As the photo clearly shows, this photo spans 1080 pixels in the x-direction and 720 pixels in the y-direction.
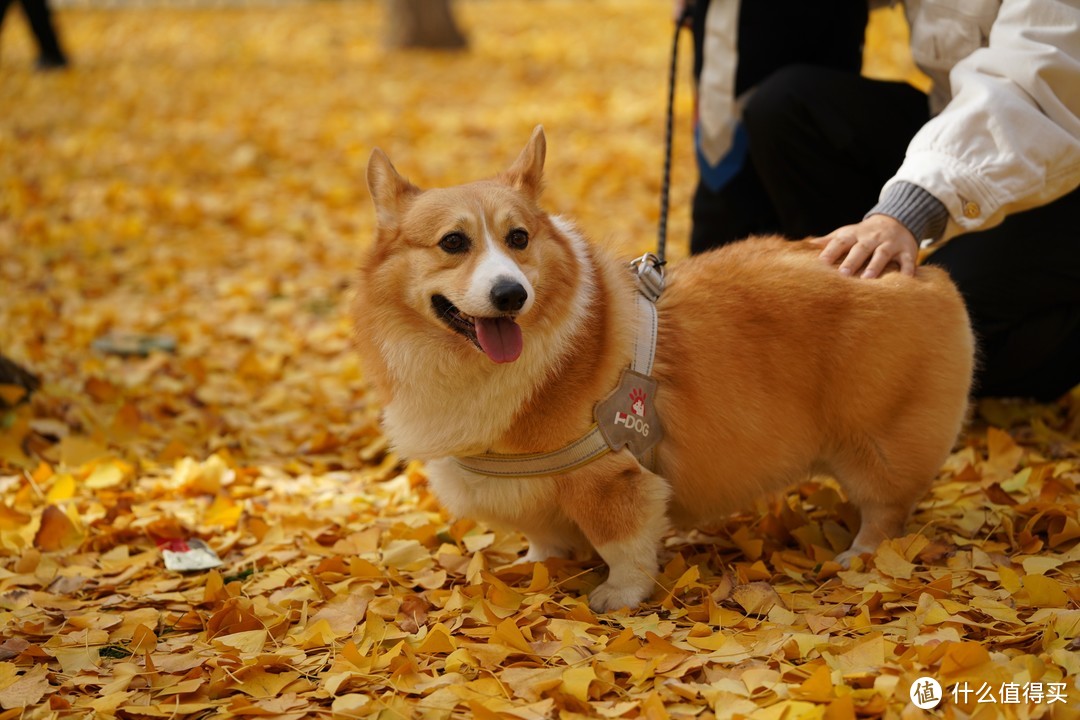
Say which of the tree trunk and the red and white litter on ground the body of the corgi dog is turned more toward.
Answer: the red and white litter on ground

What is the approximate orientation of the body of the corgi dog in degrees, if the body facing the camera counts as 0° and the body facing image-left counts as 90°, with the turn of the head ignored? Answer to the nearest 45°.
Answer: approximately 90°

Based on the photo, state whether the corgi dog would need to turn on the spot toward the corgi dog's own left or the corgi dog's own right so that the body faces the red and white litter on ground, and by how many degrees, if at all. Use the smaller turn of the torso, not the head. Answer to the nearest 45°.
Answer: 0° — it already faces it

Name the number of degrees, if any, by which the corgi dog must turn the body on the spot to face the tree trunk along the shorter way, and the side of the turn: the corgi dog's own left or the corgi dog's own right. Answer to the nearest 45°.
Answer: approximately 90° to the corgi dog's own right
